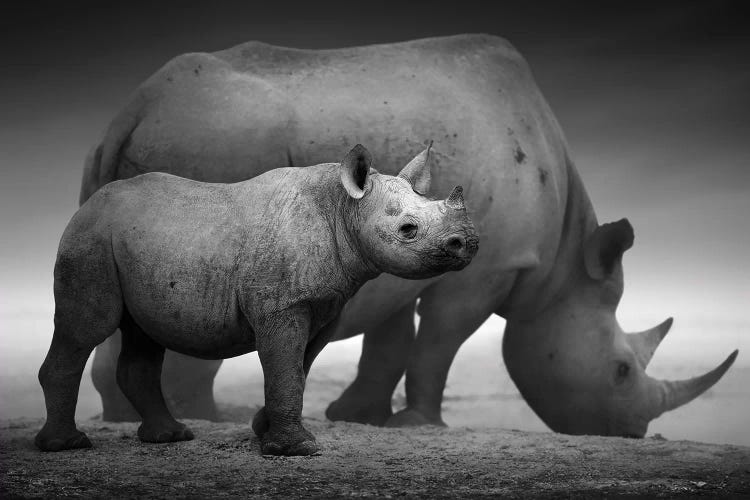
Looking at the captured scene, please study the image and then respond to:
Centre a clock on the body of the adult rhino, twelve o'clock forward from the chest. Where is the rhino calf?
The rhino calf is roughly at 4 o'clock from the adult rhino.

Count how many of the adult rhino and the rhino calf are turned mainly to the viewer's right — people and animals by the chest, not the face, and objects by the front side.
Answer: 2

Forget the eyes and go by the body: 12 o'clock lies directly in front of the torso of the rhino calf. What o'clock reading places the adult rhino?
The adult rhino is roughly at 10 o'clock from the rhino calf.

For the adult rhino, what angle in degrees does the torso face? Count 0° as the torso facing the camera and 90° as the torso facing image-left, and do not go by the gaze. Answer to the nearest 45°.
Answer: approximately 270°

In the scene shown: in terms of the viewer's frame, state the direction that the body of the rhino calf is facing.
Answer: to the viewer's right
